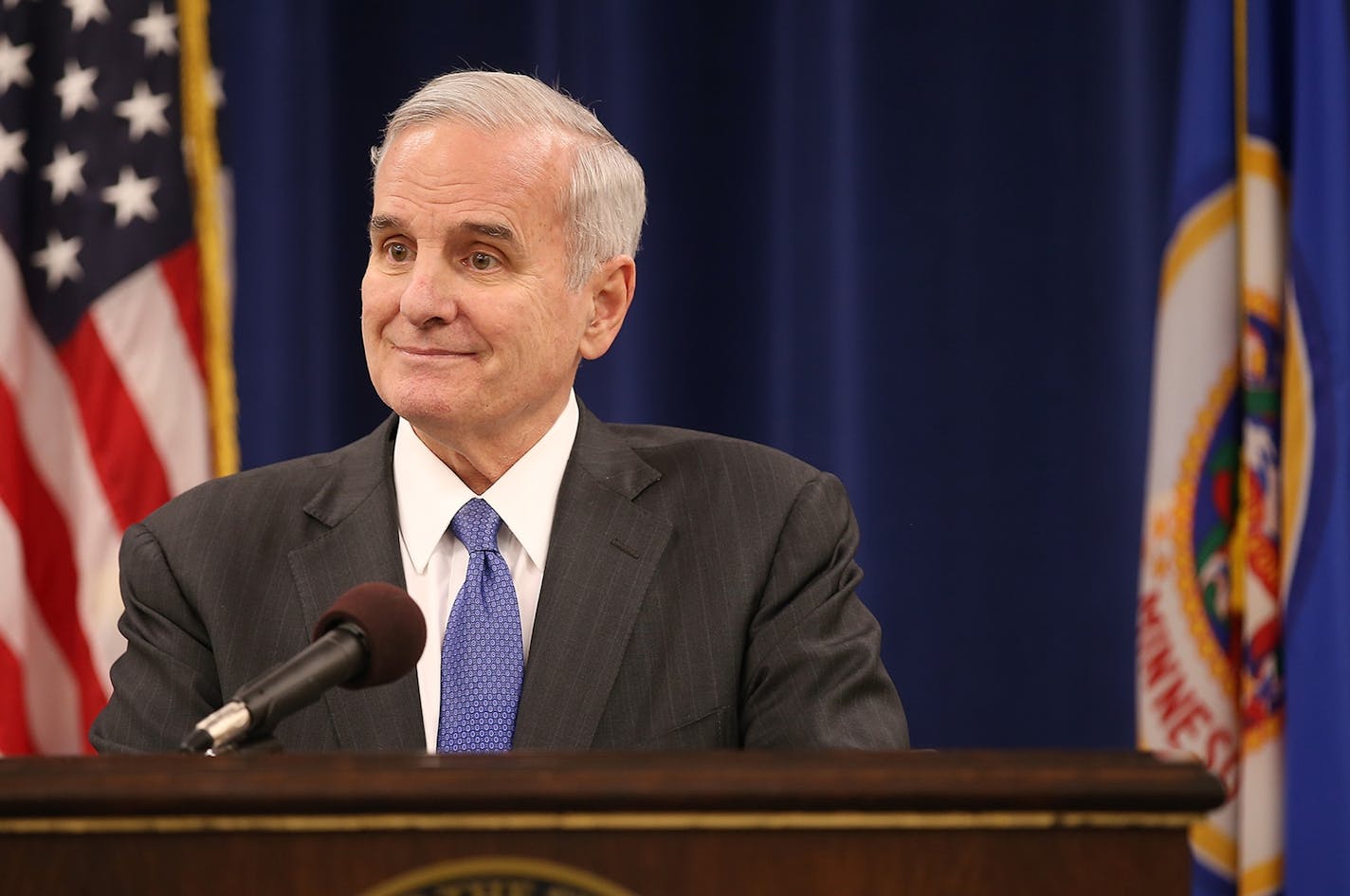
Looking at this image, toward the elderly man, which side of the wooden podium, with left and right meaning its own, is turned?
back

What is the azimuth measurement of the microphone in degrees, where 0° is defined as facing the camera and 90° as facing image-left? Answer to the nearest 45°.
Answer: approximately 225°

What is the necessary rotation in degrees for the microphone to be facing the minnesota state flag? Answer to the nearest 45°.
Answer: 0° — it already faces it

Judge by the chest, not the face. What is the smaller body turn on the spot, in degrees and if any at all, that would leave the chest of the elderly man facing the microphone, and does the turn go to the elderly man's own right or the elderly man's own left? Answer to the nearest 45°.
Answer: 0° — they already face it

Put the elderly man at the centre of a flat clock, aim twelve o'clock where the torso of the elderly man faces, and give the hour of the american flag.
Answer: The american flag is roughly at 5 o'clock from the elderly man.

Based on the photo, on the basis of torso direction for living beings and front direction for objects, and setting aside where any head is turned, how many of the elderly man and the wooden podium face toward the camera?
2

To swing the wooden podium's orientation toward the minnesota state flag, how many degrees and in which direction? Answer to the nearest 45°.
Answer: approximately 135° to its left

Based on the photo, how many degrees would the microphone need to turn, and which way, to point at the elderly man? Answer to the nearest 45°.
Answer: approximately 45° to its left

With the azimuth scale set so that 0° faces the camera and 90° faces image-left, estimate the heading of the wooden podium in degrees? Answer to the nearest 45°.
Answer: approximately 0°
